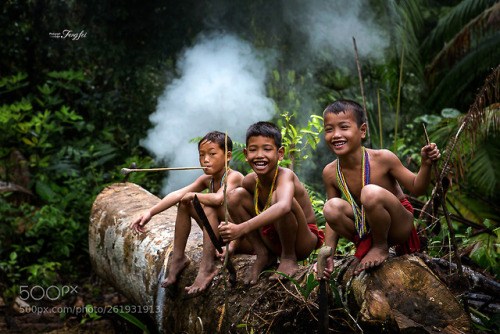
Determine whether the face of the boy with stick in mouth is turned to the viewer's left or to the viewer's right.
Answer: to the viewer's left

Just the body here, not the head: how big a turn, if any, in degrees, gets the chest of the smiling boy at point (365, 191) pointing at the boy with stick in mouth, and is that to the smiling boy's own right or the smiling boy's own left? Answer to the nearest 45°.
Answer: approximately 45° to the smiling boy's own right

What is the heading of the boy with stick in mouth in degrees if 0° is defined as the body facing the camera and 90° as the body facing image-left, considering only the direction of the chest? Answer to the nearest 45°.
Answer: approximately 45°

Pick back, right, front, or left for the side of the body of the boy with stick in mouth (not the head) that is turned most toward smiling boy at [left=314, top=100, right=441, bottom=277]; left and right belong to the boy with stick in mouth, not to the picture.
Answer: left

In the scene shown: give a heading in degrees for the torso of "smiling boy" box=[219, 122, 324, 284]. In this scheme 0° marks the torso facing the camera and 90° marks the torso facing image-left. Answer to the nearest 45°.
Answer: approximately 45°
